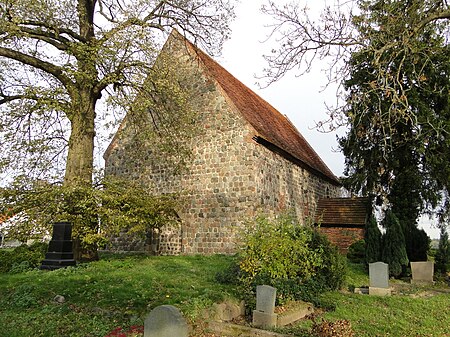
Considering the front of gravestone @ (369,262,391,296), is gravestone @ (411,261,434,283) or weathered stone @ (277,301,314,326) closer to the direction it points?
the weathered stone

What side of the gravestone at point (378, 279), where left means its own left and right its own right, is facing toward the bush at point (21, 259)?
right

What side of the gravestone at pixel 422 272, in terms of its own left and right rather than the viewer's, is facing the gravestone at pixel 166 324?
front

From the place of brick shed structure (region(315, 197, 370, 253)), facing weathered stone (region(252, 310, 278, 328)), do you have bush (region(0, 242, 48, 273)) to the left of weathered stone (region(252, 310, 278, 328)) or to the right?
right

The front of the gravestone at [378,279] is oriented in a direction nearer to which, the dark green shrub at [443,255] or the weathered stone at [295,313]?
the weathered stone

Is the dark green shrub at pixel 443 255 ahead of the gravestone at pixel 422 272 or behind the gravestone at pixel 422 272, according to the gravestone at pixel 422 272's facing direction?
behind

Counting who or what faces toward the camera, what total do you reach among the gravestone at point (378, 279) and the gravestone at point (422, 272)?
2

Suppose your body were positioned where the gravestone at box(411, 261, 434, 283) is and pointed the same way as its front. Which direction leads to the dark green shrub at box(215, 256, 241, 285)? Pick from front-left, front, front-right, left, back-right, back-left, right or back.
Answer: front-right

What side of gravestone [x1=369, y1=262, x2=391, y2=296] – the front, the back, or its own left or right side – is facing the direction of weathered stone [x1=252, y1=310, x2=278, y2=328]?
front

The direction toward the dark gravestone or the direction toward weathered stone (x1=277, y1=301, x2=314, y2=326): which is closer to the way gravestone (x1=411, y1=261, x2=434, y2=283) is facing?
the weathered stone

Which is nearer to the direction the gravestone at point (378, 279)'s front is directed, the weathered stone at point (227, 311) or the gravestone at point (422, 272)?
the weathered stone

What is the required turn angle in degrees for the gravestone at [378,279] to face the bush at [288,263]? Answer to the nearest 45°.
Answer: approximately 45° to its right

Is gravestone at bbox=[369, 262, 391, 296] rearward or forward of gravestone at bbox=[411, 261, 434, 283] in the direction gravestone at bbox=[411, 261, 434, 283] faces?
forward
